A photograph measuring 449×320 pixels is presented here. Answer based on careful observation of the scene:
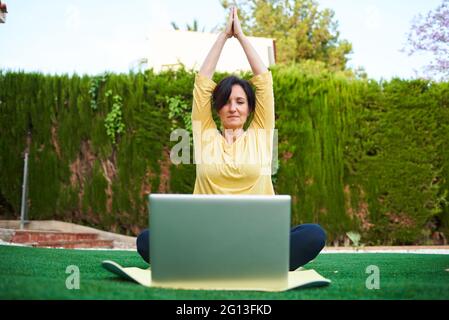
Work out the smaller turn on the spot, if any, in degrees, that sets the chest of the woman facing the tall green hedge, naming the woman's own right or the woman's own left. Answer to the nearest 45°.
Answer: approximately 180°

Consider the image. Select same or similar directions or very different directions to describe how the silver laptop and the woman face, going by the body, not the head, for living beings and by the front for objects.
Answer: very different directions

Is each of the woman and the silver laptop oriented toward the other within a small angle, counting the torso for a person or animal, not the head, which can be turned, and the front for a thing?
yes

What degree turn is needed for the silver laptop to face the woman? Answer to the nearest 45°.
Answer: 0° — it already faces them

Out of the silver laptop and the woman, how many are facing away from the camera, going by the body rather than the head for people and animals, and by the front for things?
1

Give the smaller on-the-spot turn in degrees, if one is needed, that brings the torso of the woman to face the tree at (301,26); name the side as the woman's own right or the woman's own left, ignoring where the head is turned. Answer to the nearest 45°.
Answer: approximately 180°

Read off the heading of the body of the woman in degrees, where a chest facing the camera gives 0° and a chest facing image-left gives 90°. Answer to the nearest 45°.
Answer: approximately 0°

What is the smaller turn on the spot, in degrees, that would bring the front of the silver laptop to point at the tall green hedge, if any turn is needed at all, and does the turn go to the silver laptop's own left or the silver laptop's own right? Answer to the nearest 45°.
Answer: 0° — it already faces it

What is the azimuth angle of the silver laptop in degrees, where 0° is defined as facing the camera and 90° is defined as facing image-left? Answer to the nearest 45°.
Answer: approximately 180°
